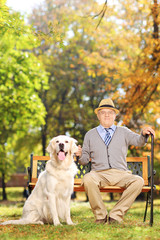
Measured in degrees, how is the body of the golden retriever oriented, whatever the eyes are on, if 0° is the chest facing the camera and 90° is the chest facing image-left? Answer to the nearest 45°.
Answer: approximately 315°

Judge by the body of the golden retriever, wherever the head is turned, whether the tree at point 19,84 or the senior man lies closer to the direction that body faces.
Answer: the senior man

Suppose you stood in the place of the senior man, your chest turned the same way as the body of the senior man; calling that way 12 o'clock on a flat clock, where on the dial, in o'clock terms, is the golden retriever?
The golden retriever is roughly at 2 o'clock from the senior man.

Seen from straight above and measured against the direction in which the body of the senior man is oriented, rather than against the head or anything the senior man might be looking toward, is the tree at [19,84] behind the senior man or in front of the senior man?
behind

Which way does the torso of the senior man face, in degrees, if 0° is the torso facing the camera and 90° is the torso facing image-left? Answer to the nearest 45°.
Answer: approximately 0°

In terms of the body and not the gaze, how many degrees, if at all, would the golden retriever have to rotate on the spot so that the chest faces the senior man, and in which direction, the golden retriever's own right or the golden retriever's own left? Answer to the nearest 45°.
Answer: approximately 45° to the golden retriever's own left

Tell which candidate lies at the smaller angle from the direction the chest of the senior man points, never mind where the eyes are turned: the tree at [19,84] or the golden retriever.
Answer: the golden retriever

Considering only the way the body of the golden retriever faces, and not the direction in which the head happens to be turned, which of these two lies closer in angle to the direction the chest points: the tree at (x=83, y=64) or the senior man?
the senior man
